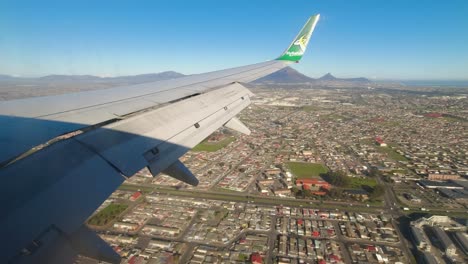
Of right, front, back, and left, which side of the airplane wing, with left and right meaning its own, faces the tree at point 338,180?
right

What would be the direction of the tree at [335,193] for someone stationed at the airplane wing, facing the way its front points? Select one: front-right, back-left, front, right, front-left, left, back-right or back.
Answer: right

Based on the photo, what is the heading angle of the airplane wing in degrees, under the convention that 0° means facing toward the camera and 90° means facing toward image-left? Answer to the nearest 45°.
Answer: approximately 135°

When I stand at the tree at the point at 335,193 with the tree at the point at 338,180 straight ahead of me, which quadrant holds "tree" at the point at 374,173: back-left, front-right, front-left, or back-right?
front-right

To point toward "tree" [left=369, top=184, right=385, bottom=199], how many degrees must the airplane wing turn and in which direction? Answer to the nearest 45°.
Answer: approximately 90° to its right

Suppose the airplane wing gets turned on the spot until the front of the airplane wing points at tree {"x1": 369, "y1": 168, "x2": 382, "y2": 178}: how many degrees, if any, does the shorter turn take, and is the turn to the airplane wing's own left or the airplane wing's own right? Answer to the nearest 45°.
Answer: approximately 90° to the airplane wing's own right

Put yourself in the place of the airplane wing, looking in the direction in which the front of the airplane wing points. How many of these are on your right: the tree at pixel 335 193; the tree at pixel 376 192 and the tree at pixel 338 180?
3

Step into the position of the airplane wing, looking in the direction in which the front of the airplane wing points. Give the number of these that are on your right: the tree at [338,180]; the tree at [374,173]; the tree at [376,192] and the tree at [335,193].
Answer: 4
